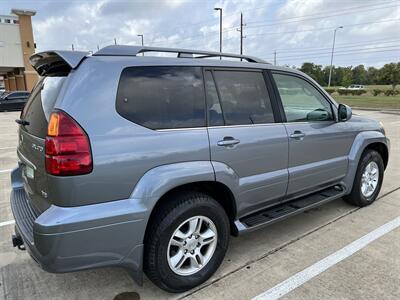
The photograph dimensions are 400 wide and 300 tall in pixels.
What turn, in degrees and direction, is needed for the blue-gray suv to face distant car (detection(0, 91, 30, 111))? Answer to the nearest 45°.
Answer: approximately 90° to its left

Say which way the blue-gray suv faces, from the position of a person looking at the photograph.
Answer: facing away from the viewer and to the right of the viewer
